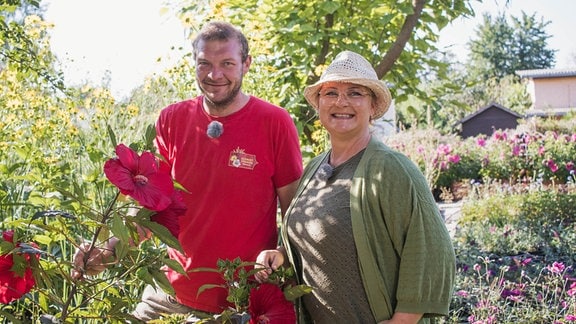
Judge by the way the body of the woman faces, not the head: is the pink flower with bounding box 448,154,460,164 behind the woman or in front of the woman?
behind

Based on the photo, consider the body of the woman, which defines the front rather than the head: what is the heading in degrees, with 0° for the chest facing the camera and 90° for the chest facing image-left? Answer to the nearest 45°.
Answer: approximately 45°

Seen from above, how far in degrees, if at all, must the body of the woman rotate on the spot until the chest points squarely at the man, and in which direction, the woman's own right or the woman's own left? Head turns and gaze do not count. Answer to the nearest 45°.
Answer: approximately 90° to the woman's own right

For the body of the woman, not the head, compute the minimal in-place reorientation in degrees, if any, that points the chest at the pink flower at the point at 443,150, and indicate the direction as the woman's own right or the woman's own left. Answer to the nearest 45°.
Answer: approximately 135° to the woman's own right

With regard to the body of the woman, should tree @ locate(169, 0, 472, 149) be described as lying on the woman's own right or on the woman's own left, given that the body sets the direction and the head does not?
on the woman's own right
